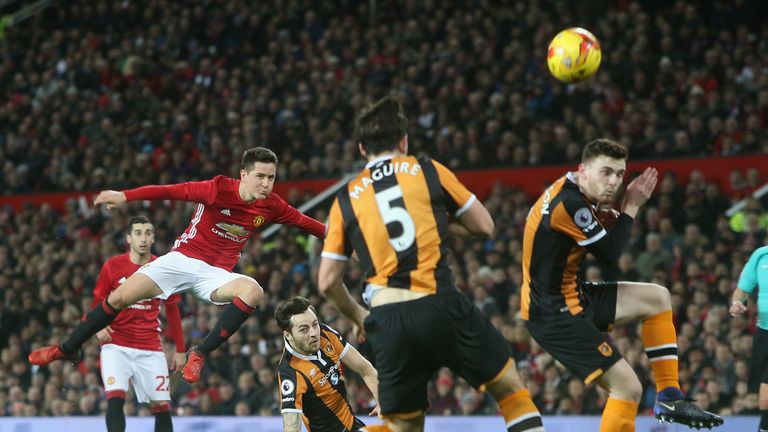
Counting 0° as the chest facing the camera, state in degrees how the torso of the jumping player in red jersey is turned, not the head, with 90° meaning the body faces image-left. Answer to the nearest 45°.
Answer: approximately 315°

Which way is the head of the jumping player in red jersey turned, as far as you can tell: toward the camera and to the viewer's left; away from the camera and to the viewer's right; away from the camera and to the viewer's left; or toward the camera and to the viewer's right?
toward the camera and to the viewer's right
